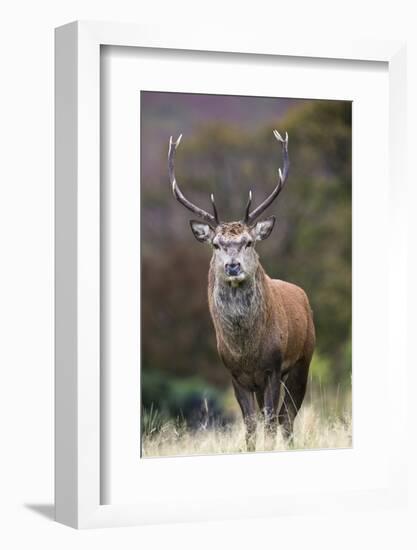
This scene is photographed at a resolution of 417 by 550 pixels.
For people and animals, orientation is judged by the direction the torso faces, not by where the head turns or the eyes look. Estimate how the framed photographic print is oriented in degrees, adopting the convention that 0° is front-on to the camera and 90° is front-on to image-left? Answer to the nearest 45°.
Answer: approximately 315°
